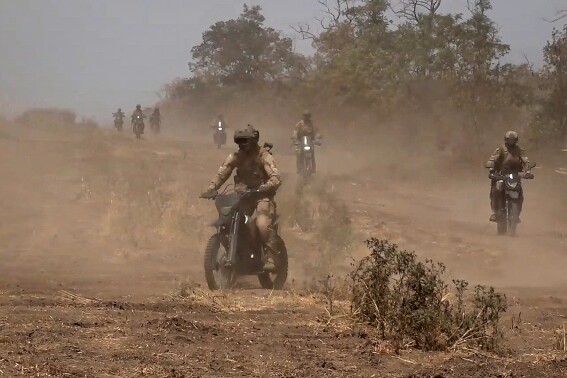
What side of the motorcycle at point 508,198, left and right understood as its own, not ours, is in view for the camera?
front

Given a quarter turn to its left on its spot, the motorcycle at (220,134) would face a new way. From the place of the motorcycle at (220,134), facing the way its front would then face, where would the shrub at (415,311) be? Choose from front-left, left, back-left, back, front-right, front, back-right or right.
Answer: right

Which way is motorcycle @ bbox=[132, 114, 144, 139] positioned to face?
toward the camera

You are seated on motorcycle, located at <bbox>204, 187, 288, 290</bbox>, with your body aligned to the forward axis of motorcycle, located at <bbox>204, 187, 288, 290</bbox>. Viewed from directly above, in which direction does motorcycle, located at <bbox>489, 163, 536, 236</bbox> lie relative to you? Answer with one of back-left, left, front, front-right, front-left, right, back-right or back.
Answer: back

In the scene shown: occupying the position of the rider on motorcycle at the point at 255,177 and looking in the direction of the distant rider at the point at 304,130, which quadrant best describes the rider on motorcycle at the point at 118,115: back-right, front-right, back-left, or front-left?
front-left

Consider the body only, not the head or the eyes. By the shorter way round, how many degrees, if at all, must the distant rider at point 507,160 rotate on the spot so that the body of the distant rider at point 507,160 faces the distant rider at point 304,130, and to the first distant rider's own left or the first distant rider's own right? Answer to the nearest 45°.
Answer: approximately 135° to the first distant rider's own right

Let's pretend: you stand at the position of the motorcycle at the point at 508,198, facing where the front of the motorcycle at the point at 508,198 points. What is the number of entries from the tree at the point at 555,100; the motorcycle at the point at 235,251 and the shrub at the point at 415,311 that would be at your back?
1

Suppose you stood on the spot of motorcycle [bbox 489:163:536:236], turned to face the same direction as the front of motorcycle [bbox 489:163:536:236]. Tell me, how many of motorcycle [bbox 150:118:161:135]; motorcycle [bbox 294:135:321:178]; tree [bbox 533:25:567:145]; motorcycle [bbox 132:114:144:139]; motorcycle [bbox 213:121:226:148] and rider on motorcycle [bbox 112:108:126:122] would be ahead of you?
0

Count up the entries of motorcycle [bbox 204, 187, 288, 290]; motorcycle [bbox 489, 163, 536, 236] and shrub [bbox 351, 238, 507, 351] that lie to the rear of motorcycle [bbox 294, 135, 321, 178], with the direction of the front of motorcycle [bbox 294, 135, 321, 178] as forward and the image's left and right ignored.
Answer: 0

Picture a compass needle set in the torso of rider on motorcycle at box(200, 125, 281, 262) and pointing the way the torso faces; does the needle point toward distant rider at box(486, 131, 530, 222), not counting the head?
no

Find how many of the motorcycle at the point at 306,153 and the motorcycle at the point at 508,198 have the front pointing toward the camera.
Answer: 2

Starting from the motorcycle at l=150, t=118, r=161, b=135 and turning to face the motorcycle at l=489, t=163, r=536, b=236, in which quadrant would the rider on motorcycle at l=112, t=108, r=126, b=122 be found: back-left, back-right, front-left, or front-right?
back-right

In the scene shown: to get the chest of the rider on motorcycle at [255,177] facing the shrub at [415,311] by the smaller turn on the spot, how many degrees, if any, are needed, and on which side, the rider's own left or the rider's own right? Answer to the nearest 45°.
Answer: approximately 45° to the rider's own left

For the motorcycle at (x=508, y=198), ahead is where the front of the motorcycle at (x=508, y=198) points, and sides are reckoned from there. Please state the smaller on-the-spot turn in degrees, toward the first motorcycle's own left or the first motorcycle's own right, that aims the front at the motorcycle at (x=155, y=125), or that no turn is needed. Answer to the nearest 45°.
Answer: approximately 135° to the first motorcycle's own right

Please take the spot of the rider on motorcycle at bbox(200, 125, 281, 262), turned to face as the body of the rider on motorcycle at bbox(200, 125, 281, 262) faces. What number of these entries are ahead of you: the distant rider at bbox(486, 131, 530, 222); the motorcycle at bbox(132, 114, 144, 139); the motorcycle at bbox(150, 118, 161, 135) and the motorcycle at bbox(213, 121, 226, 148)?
0

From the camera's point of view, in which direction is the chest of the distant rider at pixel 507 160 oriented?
toward the camera

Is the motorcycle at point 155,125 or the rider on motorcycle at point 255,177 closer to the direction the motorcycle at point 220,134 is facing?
the rider on motorcycle

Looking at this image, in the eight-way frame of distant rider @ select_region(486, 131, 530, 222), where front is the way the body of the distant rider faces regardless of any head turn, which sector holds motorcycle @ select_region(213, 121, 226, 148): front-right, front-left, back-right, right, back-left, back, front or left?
back-right

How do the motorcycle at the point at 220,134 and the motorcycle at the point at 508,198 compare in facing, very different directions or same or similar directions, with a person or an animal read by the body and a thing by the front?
same or similar directions

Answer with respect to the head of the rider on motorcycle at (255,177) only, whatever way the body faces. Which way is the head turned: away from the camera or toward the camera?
toward the camera

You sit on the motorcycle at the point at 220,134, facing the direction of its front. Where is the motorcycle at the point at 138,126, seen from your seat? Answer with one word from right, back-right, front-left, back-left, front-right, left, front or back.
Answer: back-right
